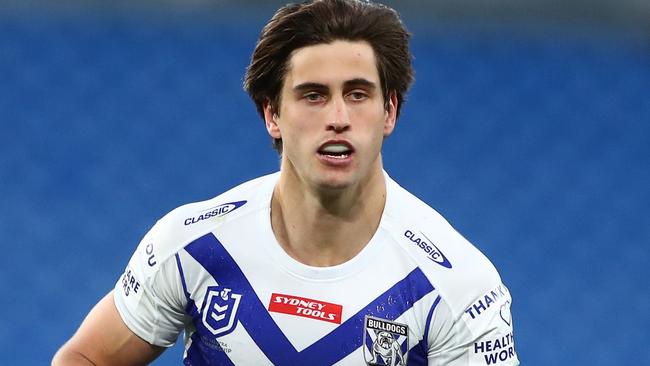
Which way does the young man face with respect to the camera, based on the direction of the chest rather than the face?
toward the camera

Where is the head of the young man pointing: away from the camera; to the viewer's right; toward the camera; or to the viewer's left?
toward the camera
